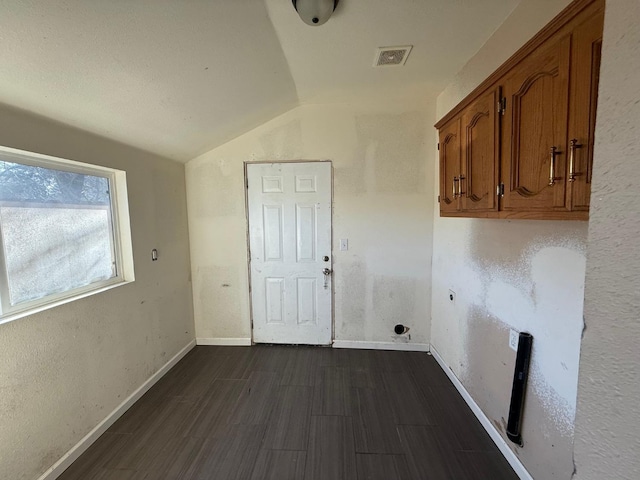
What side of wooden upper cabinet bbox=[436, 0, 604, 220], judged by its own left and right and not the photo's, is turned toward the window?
front

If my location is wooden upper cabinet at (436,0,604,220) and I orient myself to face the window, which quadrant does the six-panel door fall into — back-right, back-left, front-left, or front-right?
front-right

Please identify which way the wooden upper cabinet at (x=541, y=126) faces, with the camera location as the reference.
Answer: facing the viewer and to the left of the viewer

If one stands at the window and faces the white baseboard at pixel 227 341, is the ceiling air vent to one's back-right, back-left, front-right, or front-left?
front-right

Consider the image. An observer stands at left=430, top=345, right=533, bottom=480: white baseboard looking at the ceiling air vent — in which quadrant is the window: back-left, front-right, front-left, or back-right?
front-left

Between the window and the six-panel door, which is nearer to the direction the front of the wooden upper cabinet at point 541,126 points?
the window

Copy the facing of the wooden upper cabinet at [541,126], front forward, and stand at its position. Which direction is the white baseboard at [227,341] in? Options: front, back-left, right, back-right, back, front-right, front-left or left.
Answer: front-right

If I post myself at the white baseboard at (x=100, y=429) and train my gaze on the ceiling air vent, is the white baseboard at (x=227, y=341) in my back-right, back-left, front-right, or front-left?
front-left

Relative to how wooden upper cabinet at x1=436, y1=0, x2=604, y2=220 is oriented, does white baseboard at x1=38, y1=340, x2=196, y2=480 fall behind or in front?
in front

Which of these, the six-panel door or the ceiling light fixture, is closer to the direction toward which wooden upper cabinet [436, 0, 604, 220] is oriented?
the ceiling light fixture
